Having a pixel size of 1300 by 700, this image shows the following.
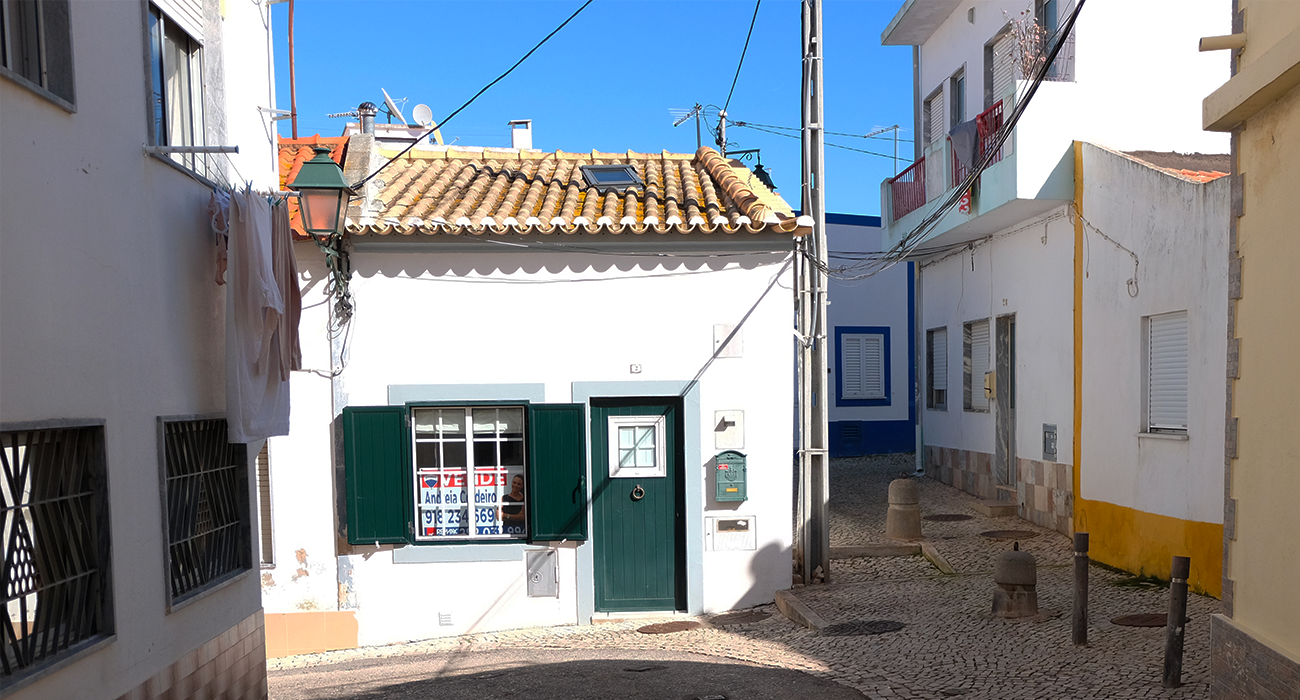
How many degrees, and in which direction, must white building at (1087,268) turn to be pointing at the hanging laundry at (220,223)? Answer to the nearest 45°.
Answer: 0° — it already faces it

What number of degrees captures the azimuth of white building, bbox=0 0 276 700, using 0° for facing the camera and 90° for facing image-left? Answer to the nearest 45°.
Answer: approximately 315°

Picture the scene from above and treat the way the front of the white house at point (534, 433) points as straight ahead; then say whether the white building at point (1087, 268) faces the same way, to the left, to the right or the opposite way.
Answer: to the right

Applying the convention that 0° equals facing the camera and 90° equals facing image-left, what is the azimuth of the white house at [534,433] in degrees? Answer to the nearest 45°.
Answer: approximately 0°

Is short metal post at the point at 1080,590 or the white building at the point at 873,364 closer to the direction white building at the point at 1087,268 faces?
the short metal post

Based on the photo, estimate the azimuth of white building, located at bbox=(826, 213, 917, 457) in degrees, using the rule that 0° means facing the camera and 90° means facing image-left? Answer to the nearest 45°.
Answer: approximately 0°

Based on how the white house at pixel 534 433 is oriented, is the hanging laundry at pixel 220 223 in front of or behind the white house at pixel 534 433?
in front

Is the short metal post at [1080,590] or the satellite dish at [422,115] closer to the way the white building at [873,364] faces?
the short metal post

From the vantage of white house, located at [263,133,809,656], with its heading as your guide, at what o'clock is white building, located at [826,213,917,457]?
The white building is roughly at 7 o'clock from the white house.

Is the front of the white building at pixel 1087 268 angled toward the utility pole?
yes

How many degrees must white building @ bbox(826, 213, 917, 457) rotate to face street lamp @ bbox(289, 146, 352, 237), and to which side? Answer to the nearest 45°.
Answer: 0° — it already faces it

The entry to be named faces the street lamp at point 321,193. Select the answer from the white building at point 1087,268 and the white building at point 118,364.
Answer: the white building at point 1087,268

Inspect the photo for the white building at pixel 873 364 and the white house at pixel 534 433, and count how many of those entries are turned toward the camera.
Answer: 2

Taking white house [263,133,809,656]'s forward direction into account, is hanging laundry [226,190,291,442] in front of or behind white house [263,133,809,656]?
in front

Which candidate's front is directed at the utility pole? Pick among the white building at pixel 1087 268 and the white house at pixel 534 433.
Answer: the white building
